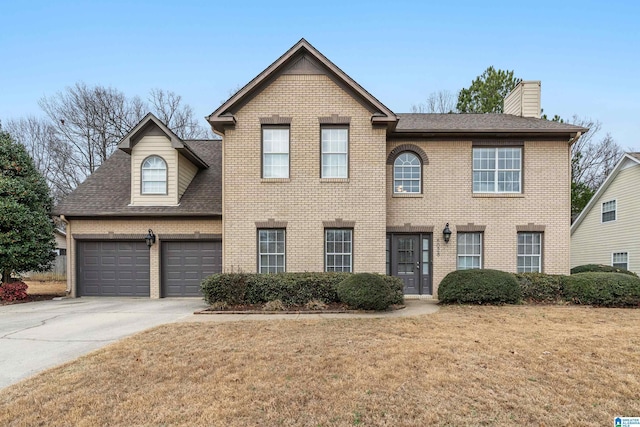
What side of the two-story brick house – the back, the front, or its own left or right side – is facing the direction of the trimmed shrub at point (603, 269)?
left

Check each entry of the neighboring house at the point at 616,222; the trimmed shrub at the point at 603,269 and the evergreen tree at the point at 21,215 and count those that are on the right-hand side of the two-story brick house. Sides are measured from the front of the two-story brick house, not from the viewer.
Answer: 1

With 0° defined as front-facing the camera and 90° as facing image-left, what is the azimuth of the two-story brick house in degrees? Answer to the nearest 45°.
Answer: approximately 0°

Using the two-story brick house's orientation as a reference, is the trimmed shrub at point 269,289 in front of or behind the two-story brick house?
in front

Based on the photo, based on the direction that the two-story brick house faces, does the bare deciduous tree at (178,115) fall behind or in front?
behind

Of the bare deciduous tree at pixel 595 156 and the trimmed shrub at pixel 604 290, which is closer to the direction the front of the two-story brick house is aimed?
the trimmed shrub

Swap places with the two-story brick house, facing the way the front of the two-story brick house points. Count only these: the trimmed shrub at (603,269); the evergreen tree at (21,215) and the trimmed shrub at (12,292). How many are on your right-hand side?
2

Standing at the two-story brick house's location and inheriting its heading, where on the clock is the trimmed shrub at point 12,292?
The trimmed shrub is roughly at 3 o'clock from the two-story brick house.

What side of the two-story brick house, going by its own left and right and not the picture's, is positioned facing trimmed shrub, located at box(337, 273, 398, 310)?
front
